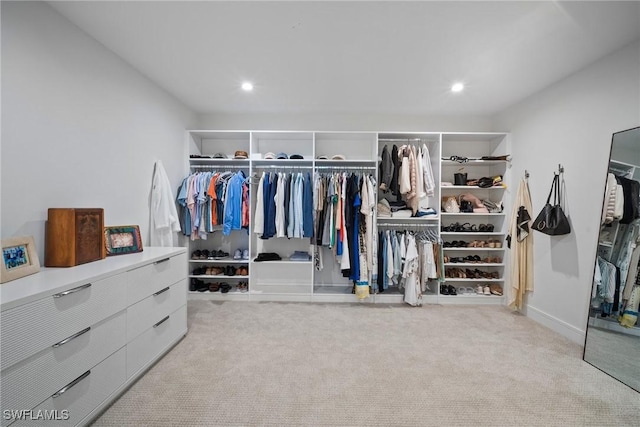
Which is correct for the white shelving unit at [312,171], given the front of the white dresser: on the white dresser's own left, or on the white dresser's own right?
on the white dresser's own left

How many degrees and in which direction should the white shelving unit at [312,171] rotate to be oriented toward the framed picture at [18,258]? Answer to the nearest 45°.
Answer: approximately 45° to its right

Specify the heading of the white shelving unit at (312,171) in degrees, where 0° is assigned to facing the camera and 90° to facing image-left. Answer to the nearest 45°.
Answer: approximately 0°

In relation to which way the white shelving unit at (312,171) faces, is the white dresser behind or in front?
in front

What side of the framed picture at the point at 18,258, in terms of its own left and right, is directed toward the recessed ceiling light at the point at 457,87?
front

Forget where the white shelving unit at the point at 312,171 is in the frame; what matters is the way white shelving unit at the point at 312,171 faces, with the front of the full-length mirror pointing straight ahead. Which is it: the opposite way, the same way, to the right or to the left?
to the left

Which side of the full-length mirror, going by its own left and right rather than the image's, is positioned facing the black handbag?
right

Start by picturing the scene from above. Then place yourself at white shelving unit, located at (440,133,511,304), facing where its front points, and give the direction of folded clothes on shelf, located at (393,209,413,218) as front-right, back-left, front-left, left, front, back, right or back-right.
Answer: front-right

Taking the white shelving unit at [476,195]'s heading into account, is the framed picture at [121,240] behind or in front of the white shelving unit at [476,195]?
in front

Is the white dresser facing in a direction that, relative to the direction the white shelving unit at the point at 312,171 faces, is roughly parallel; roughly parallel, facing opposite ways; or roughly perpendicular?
roughly perpendicular

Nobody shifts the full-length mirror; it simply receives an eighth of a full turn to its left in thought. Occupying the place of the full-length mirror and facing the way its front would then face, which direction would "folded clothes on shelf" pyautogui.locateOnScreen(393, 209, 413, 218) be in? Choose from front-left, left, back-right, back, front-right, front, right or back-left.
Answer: right

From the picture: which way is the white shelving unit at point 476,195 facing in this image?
toward the camera

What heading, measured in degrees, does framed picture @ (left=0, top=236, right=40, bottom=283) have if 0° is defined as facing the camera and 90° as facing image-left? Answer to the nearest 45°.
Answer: approximately 315°

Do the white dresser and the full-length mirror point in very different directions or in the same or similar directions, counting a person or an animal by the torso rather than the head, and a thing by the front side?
very different directions
